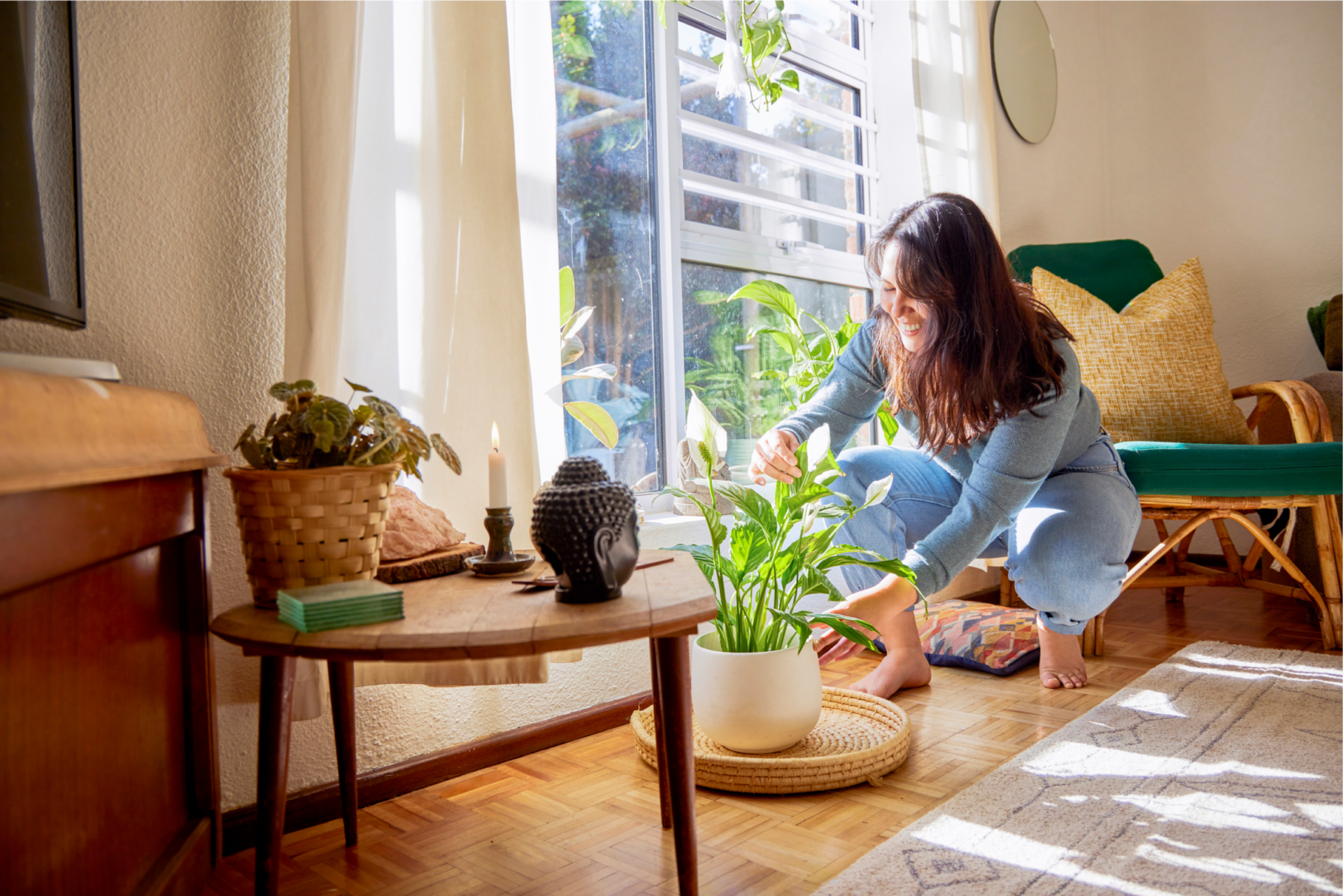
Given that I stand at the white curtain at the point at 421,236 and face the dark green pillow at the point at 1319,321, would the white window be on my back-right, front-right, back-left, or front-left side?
front-left

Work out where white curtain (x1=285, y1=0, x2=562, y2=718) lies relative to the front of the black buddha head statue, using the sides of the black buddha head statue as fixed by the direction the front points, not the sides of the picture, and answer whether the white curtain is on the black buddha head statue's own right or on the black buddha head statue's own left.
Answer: on the black buddha head statue's own left

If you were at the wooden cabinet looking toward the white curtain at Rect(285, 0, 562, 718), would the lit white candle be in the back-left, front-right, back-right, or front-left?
front-right

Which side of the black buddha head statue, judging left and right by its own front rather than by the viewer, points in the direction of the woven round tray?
front

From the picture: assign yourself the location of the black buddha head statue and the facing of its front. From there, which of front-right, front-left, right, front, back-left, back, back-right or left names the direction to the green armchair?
front

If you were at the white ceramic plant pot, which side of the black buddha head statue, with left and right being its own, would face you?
front
